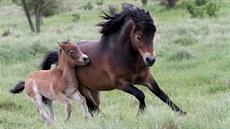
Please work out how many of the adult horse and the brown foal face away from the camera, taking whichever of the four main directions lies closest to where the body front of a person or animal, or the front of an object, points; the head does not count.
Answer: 0

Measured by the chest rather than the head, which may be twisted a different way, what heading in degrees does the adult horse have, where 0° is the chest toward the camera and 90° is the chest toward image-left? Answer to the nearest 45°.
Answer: approximately 315°

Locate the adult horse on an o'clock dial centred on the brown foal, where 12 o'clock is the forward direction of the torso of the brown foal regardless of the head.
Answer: The adult horse is roughly at 11 o'clock from the brown foal.

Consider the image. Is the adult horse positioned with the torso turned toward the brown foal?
no

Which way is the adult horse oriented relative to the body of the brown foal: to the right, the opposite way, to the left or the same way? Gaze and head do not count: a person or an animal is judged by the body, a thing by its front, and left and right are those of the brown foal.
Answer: the same way

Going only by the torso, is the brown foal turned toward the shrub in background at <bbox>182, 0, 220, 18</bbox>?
no

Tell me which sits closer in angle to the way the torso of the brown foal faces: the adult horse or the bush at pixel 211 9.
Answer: the adult horse

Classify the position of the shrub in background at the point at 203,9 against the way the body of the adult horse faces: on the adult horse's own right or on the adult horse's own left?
on the adult horse's own left
